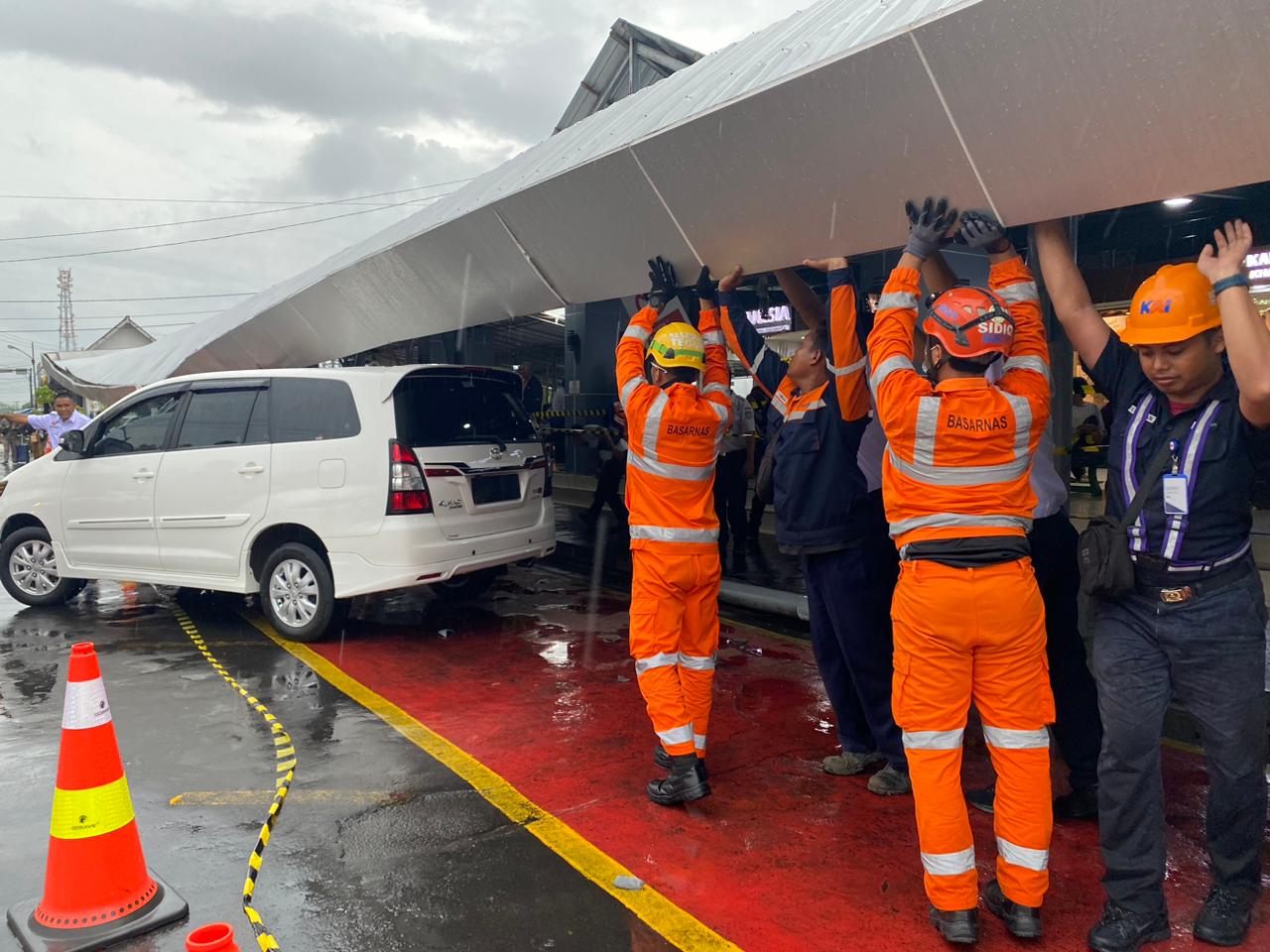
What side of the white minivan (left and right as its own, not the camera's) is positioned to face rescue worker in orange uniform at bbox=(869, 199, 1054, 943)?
back

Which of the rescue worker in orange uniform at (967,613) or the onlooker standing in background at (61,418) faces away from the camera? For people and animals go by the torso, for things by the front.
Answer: the rescue worker in orange uniform

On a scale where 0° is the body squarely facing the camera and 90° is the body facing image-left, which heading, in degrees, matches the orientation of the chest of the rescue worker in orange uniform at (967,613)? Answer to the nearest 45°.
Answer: approximately 180°

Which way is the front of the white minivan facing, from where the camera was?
facing away from the viewer and to the left of the viewer

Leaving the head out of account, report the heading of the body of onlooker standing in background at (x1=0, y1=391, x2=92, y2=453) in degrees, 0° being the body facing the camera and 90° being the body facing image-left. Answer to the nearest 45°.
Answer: approximately 0°

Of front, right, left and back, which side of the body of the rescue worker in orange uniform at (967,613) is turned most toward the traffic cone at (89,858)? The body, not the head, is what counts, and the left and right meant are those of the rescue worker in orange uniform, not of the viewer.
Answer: left

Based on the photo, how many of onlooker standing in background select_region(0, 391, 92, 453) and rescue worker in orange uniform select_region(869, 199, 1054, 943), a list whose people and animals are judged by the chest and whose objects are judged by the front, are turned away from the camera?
1

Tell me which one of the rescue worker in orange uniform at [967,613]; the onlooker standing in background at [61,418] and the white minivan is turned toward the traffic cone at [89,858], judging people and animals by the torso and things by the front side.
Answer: the onlooker standing in background

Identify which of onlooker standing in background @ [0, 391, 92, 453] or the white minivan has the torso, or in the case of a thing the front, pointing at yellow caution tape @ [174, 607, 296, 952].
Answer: the onlooker standing in background

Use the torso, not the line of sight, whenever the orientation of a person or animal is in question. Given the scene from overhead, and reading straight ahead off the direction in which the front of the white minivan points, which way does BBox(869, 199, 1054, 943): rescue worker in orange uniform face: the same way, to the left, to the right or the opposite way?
to the right

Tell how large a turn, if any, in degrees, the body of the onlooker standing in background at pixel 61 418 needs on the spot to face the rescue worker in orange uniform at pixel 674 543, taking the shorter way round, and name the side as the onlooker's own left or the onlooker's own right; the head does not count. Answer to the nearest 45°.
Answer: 0° — they already face them
